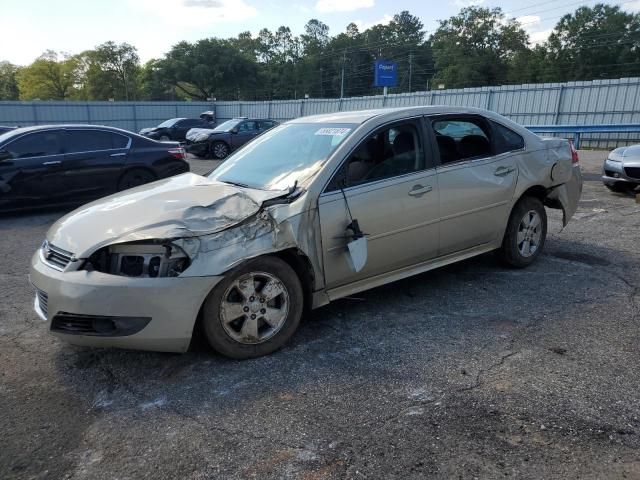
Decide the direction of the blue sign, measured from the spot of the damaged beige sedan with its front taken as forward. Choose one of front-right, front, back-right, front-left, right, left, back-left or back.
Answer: back-right

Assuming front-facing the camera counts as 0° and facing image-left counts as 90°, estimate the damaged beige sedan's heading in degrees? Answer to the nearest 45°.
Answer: approximately 45°
